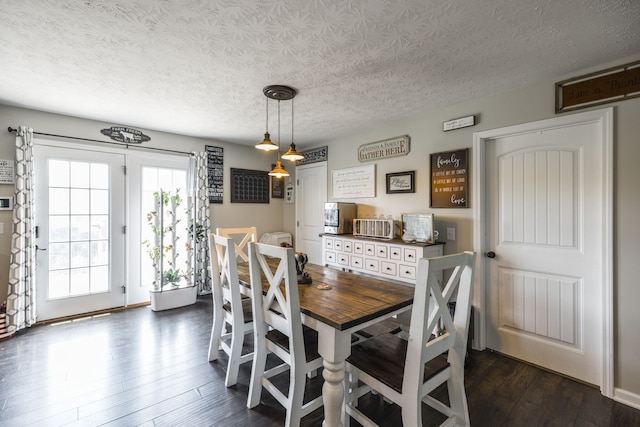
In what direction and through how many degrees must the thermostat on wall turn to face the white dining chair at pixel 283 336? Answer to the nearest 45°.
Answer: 0° — it already faces it

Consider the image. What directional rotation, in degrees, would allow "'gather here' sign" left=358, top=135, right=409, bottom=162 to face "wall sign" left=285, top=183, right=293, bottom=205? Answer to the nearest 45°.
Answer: approximately 90° to its right

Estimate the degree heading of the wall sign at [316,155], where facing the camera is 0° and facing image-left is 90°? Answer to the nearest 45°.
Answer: approximately 45°

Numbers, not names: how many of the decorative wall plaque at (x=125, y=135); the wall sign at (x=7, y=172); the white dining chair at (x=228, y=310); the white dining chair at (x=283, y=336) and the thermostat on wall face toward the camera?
3
